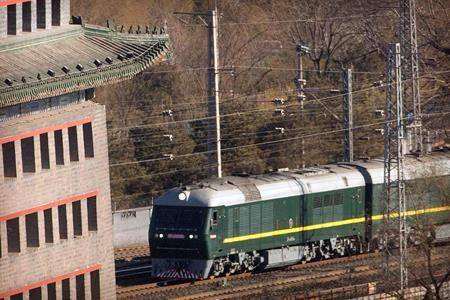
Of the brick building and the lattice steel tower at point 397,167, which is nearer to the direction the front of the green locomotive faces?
the brick building

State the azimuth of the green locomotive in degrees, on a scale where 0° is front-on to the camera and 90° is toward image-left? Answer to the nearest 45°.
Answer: approximately 45°
